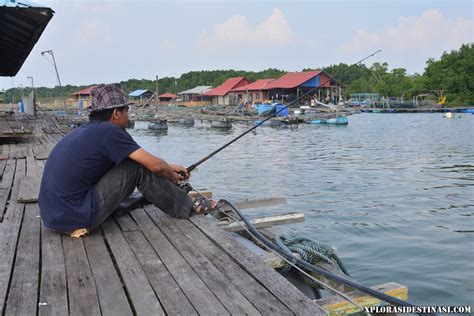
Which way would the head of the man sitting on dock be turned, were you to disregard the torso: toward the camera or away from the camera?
away from the camera
